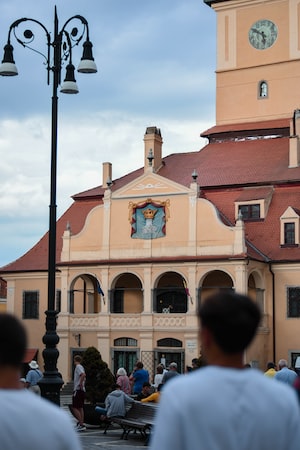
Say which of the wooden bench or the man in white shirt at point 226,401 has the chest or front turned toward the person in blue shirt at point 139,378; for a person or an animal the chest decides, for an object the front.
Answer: the man in white shirt

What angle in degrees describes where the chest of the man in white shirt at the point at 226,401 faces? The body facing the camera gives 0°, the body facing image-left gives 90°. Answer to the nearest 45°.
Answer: approximately 180°

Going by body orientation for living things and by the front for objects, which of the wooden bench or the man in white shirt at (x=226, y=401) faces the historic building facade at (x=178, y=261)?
the man in white shirt

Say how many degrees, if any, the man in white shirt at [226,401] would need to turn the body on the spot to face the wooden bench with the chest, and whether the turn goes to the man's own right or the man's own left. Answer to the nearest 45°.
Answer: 0° — they already face it

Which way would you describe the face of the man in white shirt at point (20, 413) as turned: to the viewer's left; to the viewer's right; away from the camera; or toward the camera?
away from the camera

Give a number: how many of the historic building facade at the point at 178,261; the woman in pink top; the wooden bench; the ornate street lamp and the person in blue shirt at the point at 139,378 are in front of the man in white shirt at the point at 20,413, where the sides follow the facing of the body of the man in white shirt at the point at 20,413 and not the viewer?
5

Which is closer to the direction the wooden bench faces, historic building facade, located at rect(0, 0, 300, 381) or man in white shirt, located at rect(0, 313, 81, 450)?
the man in white shirt

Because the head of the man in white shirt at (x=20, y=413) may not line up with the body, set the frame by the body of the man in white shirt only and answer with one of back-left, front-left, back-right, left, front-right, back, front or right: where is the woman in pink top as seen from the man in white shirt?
front

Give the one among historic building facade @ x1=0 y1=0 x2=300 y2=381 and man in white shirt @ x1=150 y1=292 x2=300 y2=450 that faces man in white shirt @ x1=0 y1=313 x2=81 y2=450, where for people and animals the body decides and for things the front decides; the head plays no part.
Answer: the historic building facade

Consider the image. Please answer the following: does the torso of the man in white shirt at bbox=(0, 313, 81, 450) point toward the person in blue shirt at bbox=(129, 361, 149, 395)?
yes

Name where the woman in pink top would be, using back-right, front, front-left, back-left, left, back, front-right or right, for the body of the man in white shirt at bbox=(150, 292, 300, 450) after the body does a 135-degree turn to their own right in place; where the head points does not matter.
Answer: back-left

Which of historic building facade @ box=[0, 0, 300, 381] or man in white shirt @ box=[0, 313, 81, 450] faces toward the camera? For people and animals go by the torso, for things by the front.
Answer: the historic building facade

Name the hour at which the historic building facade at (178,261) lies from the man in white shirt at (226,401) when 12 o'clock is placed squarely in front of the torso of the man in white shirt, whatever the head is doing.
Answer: The historic building facade is roughly at 12 o'clock from the man in white shirt.

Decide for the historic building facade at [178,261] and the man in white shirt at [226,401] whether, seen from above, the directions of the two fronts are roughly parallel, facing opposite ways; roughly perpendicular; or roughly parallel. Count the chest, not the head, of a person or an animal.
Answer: roughly parallel, facing opposite ways

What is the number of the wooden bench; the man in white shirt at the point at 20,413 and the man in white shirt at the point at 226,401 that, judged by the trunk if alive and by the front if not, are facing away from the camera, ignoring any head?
2

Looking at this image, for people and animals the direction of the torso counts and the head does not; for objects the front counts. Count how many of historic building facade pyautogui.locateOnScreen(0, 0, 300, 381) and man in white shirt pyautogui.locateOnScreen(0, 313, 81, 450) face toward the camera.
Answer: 1

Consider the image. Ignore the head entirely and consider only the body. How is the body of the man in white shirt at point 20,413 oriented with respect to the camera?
away from the camera

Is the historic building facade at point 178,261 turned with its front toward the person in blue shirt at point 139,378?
yes

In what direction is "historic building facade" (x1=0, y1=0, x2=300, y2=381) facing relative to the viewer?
toward the camera

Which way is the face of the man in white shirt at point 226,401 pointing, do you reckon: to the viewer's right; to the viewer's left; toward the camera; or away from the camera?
away from the camera

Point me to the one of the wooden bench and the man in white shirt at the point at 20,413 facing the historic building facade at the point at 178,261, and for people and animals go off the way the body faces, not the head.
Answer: the man in white shirt
